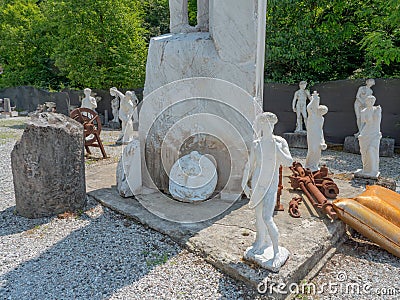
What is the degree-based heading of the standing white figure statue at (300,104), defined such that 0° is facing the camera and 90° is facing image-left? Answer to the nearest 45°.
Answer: approximately 0°

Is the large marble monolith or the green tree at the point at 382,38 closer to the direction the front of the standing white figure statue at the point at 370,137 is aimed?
the large marble monolith

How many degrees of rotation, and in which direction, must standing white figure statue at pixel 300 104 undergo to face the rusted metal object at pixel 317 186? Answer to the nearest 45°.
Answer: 0° — it already faces it

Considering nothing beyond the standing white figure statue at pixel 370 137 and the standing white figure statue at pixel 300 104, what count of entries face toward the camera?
2

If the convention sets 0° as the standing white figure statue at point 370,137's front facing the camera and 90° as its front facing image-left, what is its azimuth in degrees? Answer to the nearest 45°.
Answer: approximately 0°

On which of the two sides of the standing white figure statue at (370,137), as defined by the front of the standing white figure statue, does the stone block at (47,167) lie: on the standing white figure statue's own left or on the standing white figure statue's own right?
on the standing white figure statue's own right
